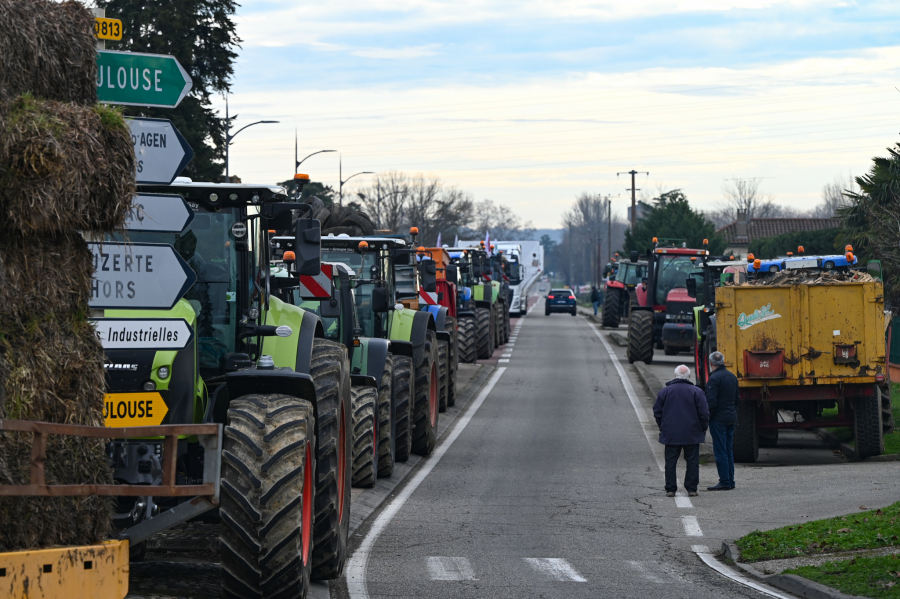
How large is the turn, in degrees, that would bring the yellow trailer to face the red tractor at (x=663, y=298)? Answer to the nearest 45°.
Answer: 0° — it already faces it

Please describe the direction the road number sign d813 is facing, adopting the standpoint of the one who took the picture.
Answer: facing the viewer

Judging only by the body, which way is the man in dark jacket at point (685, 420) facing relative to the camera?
away from the camera

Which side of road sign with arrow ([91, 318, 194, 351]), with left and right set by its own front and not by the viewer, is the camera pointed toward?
front

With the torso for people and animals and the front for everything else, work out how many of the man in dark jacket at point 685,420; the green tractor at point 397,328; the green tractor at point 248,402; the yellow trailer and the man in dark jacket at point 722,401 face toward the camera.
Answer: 2

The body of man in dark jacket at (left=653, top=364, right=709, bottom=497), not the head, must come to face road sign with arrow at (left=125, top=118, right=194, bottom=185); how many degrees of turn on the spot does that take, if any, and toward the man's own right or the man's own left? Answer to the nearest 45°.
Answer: approximately 180°

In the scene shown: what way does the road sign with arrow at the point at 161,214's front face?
toward the camera

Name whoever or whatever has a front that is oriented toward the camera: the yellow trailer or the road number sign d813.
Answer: the road number sign d813

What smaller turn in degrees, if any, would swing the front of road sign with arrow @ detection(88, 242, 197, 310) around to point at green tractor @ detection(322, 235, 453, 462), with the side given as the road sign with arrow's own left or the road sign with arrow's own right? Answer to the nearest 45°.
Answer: approximately 180°

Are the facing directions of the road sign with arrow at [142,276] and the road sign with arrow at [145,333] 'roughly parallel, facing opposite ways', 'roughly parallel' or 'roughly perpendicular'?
roughly parallel

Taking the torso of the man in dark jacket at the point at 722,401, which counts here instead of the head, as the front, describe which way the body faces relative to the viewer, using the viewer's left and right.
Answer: facing away from the viewer and to the left of the viewer

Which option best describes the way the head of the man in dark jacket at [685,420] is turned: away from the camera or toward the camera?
away from the camera

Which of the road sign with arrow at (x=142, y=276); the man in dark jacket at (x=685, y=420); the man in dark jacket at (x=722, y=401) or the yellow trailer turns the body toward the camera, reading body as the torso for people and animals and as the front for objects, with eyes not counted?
the road sign with arrow

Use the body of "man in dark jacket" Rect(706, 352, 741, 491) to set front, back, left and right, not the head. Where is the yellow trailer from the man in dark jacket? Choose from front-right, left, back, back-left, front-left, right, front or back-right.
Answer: right

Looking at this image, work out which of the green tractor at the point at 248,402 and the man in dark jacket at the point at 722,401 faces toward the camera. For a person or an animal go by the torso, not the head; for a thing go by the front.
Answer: the green tractor

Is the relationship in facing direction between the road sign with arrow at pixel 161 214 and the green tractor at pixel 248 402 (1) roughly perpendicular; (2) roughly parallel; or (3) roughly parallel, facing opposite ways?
roughly parallel

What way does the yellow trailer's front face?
away from the camera
